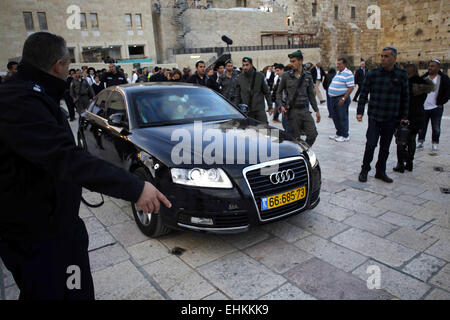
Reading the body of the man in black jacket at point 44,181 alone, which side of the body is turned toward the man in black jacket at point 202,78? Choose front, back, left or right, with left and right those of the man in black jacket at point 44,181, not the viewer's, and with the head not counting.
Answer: front

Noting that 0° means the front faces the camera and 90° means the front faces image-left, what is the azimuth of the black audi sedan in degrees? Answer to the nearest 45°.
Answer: approximately 315°

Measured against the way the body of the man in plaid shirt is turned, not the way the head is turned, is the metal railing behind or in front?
behind

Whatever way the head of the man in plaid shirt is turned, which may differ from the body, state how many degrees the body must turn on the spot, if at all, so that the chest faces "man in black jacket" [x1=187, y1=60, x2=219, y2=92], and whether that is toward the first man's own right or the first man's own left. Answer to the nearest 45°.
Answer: approximately 135° to the first man's own right

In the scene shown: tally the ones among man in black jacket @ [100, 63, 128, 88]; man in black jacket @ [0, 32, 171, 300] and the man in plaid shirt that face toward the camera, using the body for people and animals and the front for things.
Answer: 2

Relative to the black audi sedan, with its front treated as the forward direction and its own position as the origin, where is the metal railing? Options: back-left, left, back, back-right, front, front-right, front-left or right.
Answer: back-left

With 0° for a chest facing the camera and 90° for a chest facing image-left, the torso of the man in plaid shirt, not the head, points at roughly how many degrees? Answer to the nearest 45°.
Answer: approximately 0°

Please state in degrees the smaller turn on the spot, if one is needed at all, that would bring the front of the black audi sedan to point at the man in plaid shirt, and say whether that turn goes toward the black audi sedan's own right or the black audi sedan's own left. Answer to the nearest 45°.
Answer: approximately 90° to the black audi sedan's own left

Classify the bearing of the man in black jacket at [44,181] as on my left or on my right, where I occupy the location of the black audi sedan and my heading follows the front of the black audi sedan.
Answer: on my right

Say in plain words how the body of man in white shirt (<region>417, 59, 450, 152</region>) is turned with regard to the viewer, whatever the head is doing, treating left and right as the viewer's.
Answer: facing the viewer and to the left of the viewer

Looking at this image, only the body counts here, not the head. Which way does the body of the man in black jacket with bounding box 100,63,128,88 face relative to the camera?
toward the camera

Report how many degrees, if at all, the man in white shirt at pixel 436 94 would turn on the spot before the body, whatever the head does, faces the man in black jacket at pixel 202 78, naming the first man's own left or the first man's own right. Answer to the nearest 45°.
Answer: approximately 45° to the first man's own right

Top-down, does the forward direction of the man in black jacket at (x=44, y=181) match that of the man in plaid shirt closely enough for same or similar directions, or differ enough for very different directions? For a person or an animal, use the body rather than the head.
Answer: very different directions

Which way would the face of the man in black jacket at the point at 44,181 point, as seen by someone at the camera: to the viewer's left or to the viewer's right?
to the viewer's right

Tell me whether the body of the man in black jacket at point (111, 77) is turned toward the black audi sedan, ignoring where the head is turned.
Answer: yes
